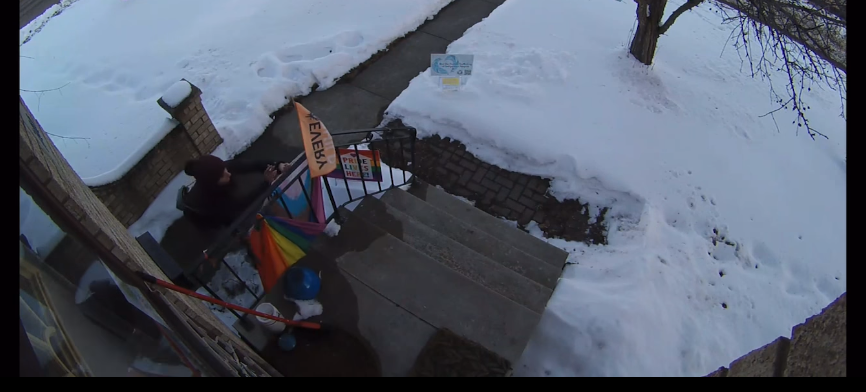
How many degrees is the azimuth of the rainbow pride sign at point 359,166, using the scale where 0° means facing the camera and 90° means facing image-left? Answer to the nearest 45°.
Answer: approximately 0°

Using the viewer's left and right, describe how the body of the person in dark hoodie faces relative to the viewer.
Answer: facing to the right of the viewer

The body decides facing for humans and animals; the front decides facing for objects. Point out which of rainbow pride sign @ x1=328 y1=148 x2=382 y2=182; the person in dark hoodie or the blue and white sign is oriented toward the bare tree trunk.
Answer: the person in dark hoodie

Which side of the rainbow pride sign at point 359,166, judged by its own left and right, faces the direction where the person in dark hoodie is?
right

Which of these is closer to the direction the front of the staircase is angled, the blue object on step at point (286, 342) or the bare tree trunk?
the bare tree trunk

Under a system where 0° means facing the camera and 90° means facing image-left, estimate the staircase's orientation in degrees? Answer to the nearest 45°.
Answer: approximately 225°

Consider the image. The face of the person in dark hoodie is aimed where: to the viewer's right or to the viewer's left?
to the viewer's right

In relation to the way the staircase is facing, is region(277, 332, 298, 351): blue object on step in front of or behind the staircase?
behind
